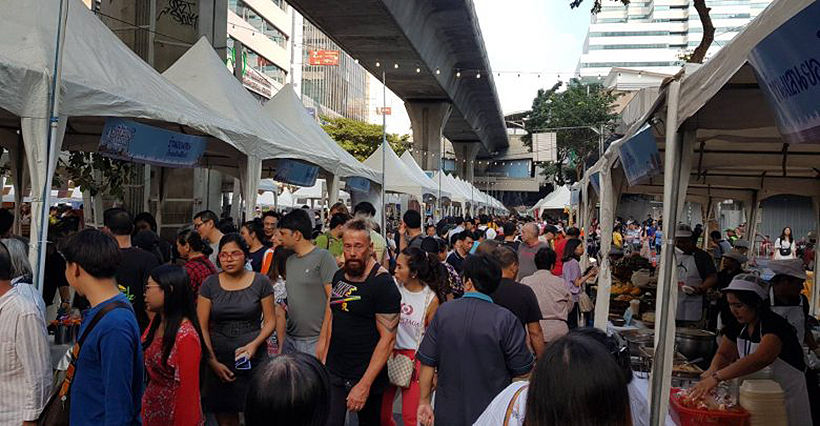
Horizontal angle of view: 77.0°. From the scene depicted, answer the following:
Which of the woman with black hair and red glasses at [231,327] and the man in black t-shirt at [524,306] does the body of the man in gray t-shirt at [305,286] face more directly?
the woman with black hair and red glasses

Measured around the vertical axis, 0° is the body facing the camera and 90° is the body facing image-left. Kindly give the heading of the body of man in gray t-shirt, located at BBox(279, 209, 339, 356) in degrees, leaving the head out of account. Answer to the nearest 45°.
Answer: approximately 45°

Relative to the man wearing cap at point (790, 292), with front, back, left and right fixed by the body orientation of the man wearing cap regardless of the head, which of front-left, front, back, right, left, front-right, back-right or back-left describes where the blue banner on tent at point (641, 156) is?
front

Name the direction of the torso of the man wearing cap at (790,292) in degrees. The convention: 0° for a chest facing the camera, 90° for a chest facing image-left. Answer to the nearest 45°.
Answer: approximately 45°

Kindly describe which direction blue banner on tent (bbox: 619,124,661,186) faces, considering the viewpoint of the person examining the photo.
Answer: facing the viewer and to the left of the viewer

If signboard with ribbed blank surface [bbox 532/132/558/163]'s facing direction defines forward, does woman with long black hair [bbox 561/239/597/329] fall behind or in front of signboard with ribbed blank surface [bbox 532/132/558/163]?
in front

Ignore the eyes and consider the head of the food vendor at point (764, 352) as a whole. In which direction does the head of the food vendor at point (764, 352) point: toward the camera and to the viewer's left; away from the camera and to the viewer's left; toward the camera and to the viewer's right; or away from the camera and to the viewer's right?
toward the camera and to the viewer's left

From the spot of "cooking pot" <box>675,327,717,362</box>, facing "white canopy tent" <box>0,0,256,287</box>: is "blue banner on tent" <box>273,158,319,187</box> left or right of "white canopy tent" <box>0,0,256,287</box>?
right

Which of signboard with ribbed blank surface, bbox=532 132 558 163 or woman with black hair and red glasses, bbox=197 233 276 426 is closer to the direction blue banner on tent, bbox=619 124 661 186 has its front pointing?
the woman with black hair and red glasses
